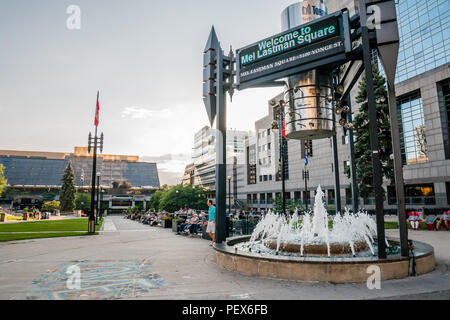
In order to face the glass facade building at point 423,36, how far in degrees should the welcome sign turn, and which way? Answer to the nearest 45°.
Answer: approximately 180°

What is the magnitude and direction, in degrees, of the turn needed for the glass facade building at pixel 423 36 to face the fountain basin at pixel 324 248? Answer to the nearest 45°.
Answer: approximately 45° to its left

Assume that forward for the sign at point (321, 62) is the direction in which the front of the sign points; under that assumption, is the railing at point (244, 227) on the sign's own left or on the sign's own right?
on the sign's own right

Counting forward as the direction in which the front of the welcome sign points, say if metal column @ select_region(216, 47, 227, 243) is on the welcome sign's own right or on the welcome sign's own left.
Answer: on the welcome sign's own right

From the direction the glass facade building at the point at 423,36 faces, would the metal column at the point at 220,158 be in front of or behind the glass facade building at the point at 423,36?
in front

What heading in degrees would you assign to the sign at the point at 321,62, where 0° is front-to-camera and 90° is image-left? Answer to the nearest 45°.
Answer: approximately 45°

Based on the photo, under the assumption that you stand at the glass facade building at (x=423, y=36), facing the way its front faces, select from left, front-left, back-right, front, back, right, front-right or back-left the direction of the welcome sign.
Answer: front-left
